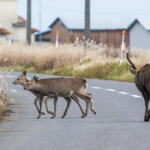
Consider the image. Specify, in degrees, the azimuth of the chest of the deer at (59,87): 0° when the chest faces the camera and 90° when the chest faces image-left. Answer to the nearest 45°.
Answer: approximately 90°

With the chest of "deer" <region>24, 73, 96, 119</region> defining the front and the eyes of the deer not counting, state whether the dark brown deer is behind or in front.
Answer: behind
